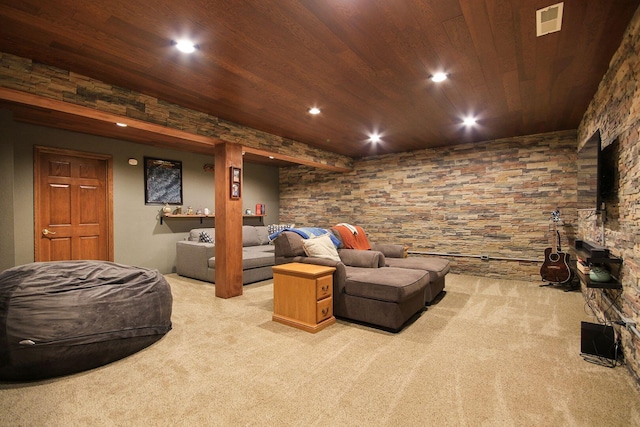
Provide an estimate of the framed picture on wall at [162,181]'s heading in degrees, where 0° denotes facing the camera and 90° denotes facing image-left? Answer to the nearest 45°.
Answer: approximately 315°

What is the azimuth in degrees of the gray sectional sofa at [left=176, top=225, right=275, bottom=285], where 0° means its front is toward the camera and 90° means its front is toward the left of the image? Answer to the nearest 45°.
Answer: approximately 315°

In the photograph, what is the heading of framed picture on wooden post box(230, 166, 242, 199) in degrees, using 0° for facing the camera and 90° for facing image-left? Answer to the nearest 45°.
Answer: approximately 315°

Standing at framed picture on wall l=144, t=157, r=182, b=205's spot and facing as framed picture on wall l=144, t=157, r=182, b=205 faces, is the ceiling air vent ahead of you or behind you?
ahead

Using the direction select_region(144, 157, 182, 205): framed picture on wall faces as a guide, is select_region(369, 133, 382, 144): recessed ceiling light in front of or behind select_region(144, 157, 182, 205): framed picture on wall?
in front

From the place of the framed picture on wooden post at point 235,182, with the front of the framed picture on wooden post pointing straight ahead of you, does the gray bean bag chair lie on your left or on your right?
on your right
